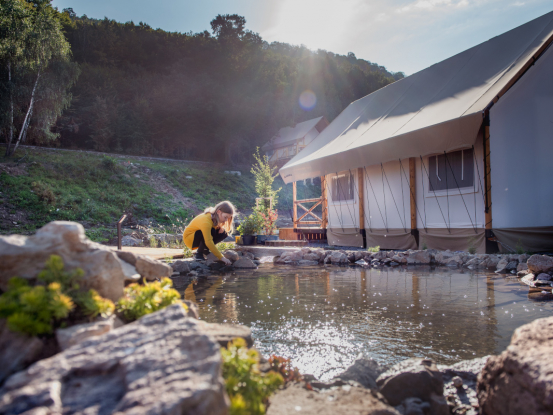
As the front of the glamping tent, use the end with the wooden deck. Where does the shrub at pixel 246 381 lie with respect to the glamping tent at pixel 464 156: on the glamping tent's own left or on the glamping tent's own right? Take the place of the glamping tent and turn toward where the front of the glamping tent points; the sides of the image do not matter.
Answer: on the glamping tent's own left

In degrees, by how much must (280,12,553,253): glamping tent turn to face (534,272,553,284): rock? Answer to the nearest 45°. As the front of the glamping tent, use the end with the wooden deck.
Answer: approximately 135° to its left

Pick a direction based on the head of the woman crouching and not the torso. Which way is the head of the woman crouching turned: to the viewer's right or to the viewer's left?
to the viewer's right

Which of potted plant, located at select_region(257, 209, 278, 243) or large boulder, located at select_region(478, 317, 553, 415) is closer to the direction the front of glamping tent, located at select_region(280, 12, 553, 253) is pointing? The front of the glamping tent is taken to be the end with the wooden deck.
the potted plant

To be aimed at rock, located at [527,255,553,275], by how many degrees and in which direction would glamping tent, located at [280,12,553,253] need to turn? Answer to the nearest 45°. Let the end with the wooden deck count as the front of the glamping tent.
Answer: approximately 135° to its left
